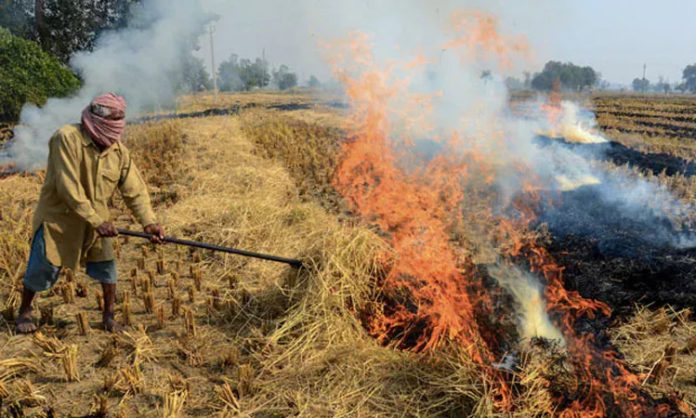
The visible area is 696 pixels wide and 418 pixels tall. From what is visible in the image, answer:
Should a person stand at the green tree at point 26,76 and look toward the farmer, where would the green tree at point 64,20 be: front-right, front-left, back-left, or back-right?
back-left

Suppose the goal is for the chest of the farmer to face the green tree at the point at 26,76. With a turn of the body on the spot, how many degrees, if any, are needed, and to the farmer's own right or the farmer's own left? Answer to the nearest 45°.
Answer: approximately 135° to the farmer's own left

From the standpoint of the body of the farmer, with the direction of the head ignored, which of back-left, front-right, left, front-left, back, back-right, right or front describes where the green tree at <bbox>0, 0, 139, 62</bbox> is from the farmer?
back-left

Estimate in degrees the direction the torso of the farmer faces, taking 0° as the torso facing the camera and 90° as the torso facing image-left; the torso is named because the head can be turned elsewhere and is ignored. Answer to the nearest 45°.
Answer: approximately 315°
